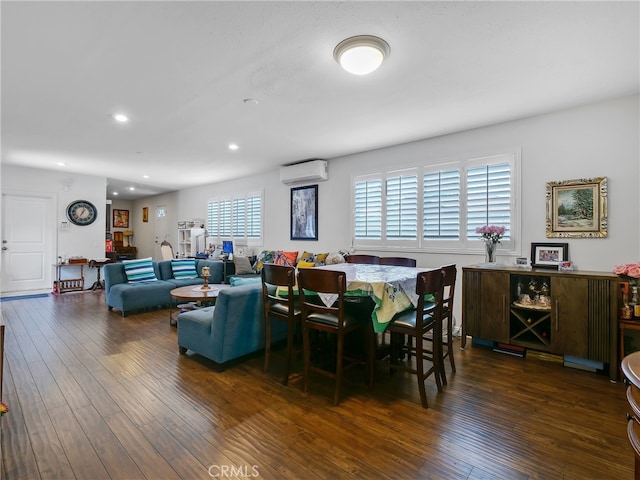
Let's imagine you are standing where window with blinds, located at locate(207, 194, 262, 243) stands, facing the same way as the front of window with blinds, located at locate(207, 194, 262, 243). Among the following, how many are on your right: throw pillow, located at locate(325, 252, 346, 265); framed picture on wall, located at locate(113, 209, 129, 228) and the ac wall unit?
1

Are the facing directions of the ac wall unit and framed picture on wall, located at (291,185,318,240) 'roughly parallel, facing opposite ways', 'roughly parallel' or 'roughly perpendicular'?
roughly parallel

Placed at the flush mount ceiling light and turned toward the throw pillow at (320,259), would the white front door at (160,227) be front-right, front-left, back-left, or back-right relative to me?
front-left

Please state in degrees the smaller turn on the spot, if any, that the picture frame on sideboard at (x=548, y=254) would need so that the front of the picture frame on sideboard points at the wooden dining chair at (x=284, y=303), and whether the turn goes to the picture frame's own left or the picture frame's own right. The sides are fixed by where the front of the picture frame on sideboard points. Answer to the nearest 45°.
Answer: approximately 45° to the picture frame's own right

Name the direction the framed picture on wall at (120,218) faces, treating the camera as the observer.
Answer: facing the viewer

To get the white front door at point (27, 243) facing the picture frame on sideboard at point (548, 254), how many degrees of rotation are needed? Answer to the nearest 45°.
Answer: approximately 45° to its left

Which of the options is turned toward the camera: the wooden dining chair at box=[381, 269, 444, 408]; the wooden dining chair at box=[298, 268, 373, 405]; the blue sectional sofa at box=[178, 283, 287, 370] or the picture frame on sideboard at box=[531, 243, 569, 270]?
the picture frame on sideboard

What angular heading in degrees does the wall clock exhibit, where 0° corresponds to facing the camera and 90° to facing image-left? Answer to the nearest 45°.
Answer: approximately 0°

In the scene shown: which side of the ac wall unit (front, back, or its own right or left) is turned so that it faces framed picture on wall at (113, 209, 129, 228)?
right

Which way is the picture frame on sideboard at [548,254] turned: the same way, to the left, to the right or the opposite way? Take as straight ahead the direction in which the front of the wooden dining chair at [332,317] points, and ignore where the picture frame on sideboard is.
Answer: the opposite way

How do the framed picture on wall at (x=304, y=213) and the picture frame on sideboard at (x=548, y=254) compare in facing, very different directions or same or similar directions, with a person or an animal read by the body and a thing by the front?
same or similar directions

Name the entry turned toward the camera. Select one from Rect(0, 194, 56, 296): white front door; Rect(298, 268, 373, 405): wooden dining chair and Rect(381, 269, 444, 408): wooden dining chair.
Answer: the white front door

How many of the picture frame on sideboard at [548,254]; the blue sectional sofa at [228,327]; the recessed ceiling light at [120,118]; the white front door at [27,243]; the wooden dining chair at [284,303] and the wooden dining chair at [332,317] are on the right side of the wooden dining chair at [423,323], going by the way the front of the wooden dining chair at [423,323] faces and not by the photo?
1

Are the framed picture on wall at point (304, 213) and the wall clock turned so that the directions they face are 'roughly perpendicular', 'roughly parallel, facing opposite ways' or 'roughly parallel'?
roughly perpendicular

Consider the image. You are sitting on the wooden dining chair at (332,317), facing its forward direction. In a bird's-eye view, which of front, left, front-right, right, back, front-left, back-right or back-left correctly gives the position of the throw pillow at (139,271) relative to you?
left

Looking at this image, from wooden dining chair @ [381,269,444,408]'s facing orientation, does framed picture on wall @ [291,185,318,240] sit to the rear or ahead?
ahead

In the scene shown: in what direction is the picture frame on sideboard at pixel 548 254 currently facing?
toward the camera
